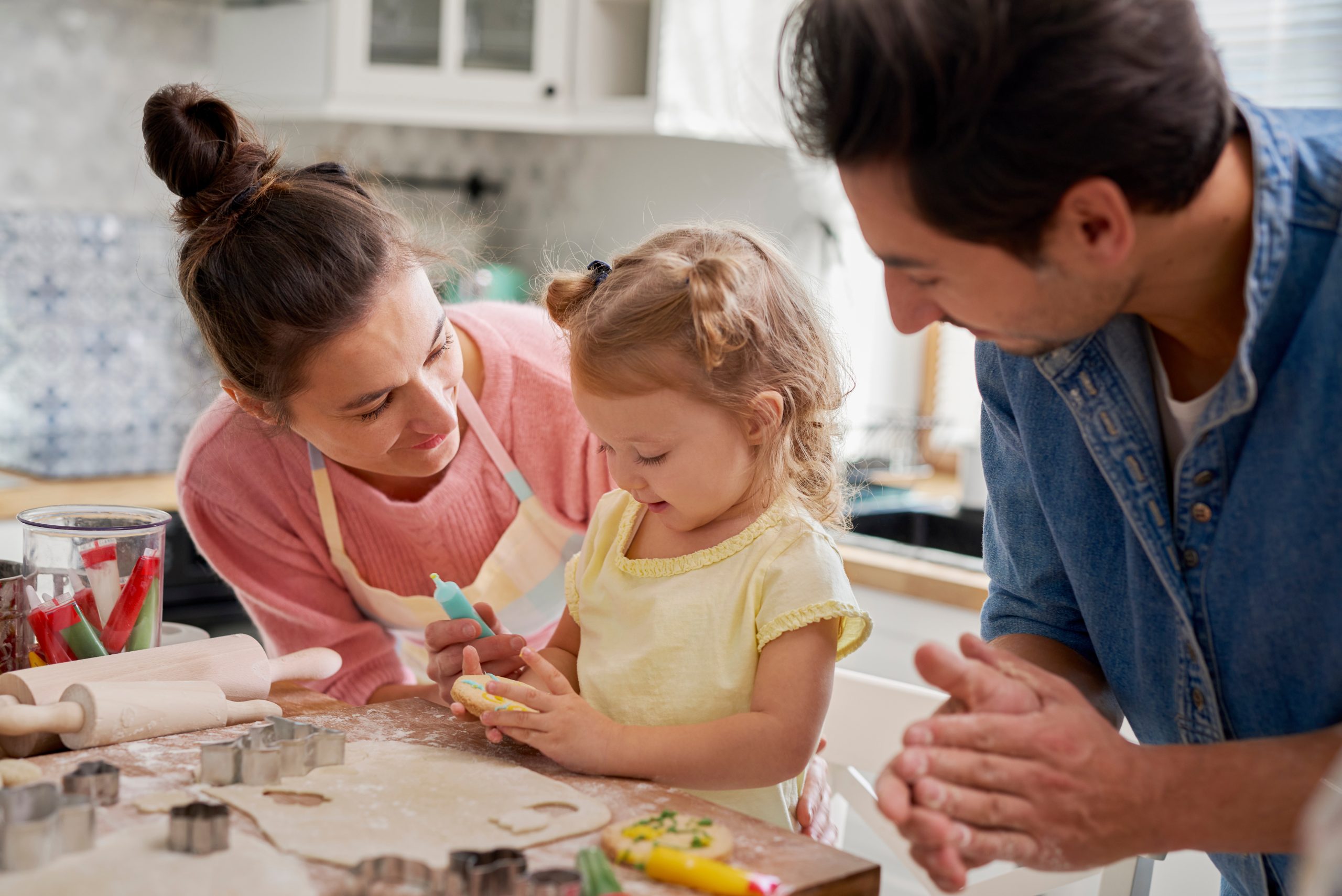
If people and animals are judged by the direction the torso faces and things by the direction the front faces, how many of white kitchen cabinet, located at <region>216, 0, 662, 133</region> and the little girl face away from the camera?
0

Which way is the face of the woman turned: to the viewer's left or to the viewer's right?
to the viewer's right

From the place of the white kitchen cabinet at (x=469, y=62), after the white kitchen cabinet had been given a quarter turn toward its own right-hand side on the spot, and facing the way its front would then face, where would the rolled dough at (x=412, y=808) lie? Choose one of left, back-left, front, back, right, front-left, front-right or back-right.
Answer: left

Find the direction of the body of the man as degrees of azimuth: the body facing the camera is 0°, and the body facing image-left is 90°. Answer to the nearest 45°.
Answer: approximately 45°

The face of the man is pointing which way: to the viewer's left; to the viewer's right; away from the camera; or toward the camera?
to the viewer's left

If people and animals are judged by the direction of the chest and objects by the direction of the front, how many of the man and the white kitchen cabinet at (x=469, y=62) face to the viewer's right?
0

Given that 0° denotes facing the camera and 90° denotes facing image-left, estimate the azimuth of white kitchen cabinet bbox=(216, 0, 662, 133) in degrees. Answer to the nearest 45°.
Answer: approximately 0°

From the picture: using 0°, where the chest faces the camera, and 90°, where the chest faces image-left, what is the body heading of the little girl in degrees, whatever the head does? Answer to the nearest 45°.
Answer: approximately 45°

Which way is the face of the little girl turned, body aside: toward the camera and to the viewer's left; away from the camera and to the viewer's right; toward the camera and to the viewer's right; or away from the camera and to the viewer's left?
toward the camera and to the viewer's left
